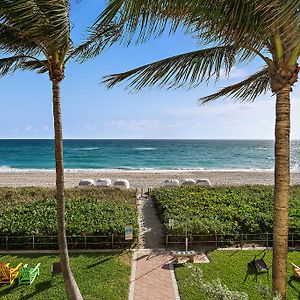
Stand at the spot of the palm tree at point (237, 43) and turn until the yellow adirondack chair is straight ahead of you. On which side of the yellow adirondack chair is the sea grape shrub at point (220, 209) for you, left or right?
right

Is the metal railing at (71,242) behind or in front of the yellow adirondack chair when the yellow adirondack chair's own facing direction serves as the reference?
behind

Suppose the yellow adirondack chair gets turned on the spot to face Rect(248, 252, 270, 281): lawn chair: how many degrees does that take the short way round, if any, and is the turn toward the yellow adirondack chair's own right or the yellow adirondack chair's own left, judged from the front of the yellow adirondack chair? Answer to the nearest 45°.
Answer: approximately 135° to the yellow adirondack chair's own left

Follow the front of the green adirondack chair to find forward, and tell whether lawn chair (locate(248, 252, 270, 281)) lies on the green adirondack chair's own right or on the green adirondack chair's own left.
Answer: on the green adirondack chair's own left

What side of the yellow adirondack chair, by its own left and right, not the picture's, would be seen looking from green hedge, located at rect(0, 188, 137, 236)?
back
